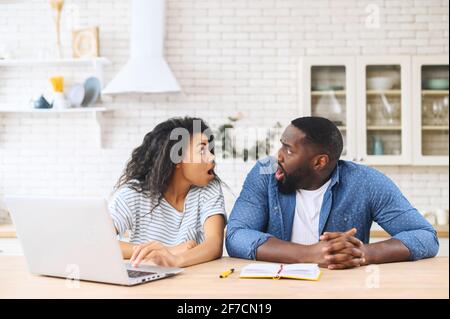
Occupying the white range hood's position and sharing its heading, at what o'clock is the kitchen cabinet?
The kitchen cabinet is roughly at 9 o'clock from the white range hood.

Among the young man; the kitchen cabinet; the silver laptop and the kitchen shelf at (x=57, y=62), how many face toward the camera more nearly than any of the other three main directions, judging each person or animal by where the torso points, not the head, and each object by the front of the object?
3

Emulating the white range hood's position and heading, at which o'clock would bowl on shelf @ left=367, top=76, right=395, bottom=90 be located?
The bowl on shelf is roughly at 9 o'clock from the white range hood.

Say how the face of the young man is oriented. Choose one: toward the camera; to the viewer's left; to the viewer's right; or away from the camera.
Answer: to the viewer's left

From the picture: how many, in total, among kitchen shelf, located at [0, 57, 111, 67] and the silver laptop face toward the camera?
1

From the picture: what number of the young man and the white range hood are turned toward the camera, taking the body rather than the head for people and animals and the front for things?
2

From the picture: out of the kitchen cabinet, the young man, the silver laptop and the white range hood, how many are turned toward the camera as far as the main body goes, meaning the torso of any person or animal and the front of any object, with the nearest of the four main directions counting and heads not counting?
3

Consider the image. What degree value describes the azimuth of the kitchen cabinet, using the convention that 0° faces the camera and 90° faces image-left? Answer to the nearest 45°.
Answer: approximately 0°

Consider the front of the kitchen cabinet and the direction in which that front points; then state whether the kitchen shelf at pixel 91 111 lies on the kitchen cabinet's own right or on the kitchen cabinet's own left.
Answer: on the kitchen cabinet's own right

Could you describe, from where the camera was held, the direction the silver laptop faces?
facing away from the viewer and to the right of the viewer

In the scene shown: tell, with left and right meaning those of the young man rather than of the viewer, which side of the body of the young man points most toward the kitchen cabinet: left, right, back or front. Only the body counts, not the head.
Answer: back

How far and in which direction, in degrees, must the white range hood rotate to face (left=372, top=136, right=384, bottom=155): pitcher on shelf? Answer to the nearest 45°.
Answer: approximately 90° to its left
